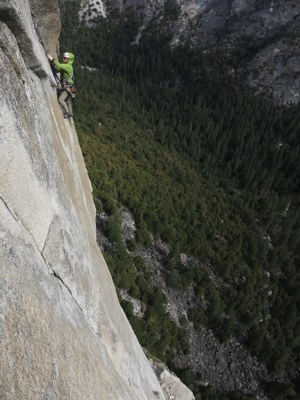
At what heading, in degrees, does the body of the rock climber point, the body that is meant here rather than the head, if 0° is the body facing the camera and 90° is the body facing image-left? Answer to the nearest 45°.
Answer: approximately 90°
